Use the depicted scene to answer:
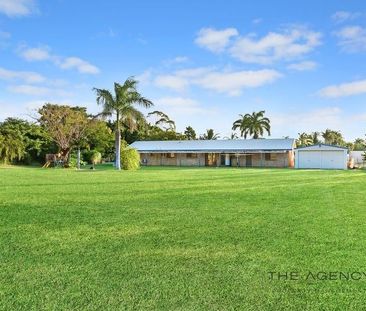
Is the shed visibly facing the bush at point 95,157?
no

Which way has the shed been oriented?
toward the camera

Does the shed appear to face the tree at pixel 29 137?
no

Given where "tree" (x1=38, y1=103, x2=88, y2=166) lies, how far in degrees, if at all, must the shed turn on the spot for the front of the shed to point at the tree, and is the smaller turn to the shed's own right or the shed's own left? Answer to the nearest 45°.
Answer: approximately 45° to the shed's own right

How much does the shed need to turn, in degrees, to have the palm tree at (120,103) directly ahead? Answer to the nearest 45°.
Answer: approximately 45° to its right

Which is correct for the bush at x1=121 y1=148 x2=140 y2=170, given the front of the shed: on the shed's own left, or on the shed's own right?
on the shed's own right
